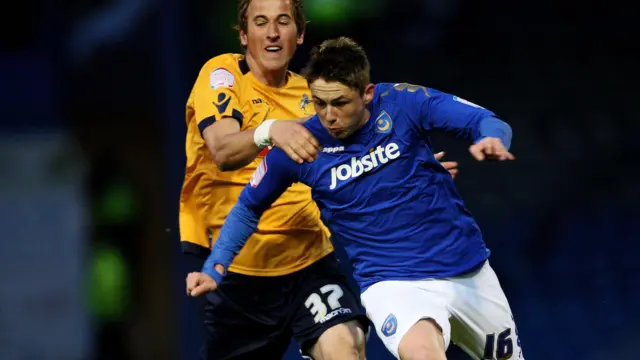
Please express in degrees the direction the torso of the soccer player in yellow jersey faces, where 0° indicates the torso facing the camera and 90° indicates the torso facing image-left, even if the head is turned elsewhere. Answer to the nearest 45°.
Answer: approximately 315°

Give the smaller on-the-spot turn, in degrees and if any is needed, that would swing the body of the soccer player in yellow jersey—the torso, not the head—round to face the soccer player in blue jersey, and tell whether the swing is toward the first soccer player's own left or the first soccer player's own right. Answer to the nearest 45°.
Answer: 0° — they already face them

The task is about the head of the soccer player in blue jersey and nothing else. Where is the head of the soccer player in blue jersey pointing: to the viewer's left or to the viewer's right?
to the viewer's left
